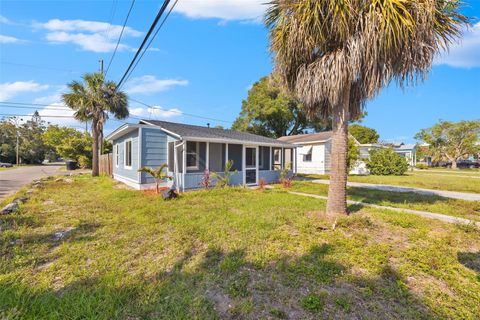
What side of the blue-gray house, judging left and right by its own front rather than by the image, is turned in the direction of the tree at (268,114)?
left

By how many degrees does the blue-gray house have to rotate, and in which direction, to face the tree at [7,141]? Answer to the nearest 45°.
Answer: approximately 180°

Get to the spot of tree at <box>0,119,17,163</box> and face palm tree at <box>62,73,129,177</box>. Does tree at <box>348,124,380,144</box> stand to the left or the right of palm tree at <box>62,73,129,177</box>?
left

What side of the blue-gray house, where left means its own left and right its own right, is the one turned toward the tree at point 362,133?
left

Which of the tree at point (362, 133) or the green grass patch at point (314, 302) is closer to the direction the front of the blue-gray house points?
the green grass patch

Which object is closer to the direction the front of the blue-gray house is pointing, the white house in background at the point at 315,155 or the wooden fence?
the white house in background

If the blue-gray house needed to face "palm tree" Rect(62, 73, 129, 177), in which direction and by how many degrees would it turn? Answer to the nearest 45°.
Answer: approximately 180°

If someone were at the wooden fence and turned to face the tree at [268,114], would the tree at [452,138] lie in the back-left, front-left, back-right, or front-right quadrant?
front-right

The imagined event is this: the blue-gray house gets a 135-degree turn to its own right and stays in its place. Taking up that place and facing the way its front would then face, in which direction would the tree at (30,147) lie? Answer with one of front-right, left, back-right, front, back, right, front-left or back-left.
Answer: front-right
